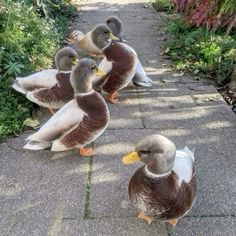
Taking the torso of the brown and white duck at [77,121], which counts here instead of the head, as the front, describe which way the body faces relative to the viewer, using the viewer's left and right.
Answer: facing to the right of the viewer

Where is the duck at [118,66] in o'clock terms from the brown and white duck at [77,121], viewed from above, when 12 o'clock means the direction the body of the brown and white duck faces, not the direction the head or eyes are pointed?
The duck is roughly at 10 o'clock from the brown and white duck.

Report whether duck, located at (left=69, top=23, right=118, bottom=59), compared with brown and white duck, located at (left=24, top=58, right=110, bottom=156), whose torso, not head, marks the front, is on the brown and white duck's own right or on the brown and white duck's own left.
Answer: on the brown and white duck's own left

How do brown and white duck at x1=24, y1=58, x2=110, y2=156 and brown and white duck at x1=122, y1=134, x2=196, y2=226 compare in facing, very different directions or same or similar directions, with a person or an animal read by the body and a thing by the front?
very different directions

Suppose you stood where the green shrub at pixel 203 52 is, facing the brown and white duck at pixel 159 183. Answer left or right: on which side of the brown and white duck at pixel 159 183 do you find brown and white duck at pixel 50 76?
right

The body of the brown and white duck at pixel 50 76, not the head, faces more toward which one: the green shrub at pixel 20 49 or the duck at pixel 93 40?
the duck

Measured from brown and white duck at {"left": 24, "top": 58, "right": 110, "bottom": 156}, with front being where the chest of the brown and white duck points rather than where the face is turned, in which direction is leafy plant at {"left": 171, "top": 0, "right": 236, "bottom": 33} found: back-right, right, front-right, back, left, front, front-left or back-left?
front-left

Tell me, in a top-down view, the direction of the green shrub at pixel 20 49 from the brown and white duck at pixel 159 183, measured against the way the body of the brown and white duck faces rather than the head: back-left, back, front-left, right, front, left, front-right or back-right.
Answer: right

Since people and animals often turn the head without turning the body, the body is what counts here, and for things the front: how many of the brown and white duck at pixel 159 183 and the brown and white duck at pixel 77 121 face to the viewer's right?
1

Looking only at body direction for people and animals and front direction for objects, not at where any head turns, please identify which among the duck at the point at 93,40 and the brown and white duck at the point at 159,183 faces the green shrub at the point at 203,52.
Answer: the duck

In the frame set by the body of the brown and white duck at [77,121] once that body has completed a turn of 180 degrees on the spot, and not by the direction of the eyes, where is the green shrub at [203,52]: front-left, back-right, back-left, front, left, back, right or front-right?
back-right

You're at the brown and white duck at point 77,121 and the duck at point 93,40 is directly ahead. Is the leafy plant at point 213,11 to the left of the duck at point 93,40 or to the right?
right

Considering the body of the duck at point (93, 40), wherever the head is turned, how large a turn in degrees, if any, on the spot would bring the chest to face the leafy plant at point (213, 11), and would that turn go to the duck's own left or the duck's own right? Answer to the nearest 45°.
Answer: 0° — it already faces it

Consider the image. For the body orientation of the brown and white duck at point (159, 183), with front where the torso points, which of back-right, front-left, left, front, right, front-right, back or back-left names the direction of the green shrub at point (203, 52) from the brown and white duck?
back-right
